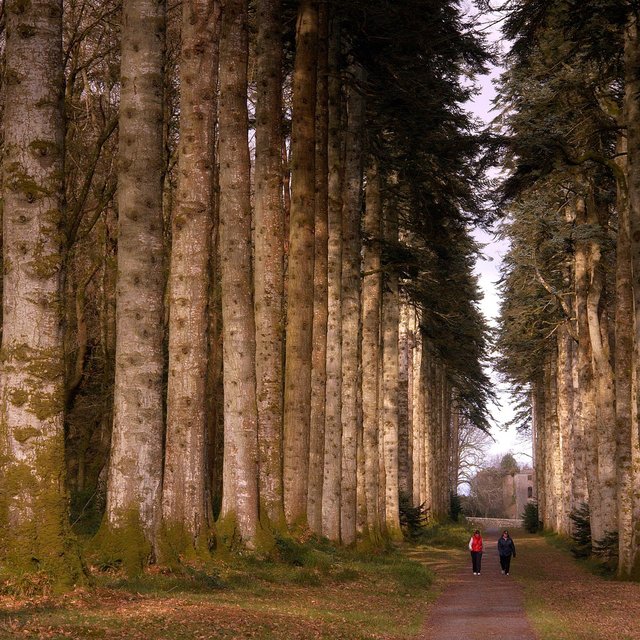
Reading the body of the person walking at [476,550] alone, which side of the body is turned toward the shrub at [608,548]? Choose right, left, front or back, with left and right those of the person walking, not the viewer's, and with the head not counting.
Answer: left

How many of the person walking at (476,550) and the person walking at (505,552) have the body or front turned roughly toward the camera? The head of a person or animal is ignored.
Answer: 2

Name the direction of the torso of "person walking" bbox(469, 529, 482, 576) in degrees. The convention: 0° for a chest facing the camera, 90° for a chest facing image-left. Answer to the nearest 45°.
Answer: approximately 0°

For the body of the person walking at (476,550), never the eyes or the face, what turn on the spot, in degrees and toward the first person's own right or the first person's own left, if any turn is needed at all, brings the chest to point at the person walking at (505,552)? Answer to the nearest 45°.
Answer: approximately 135° to the first person's own left

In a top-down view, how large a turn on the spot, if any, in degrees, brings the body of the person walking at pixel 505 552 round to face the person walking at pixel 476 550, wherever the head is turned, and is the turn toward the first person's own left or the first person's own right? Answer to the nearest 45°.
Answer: approximately 45° to the first person's own right

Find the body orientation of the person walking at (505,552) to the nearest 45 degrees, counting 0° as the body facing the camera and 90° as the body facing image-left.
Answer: approximately 0°
